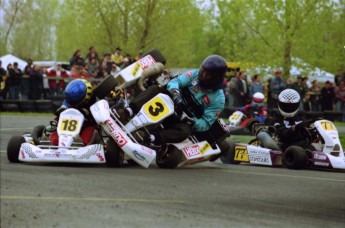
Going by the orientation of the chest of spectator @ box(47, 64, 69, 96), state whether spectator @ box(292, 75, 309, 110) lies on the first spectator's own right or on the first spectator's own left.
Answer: on the first spectator's own left

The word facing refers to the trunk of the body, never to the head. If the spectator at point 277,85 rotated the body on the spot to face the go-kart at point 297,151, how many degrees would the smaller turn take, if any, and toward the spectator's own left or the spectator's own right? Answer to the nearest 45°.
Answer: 0° — they already face it

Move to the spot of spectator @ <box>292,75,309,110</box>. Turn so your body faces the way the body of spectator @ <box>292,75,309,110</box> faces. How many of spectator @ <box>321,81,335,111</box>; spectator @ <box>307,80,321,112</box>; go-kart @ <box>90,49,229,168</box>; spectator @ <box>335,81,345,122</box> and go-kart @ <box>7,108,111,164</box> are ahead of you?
2

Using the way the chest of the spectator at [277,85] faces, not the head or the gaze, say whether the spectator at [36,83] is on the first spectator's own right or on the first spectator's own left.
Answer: on the first spectator's own right

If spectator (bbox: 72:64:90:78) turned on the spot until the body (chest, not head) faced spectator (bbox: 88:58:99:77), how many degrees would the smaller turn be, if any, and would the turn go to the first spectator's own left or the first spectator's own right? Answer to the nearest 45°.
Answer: approximately 135° to the first spectator's own left

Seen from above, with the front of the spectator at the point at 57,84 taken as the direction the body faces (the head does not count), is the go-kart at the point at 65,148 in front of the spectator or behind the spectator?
in front

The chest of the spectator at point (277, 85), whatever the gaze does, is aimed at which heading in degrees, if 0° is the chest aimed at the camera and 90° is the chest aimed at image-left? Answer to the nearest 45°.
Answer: approximately 0°

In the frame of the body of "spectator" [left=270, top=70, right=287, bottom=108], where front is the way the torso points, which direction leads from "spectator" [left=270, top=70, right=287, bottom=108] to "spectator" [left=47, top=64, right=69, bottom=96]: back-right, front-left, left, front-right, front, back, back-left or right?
right
